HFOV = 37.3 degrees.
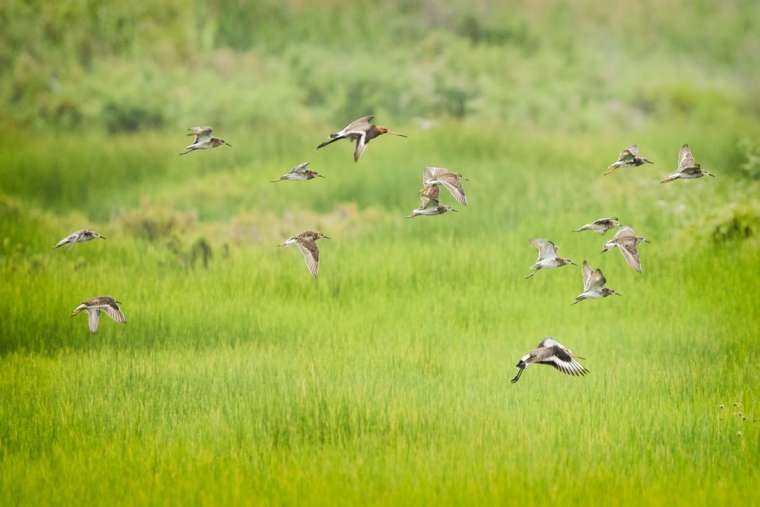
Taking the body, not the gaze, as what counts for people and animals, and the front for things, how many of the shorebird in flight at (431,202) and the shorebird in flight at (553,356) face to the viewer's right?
2

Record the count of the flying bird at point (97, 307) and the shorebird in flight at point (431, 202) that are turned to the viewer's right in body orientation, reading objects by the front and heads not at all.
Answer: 2

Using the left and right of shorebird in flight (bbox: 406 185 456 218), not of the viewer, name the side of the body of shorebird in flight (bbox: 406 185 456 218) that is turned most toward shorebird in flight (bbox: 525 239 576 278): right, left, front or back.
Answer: front

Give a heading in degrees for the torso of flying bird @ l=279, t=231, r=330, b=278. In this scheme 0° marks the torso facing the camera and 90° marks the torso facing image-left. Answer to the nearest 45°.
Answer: approximately 270°

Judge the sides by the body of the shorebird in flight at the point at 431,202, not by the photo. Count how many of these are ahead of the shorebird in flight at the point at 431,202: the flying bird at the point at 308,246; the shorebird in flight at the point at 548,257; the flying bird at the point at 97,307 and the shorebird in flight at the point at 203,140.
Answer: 1

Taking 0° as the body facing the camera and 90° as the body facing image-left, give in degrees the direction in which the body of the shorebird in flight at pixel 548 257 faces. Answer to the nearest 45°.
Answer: approximately 270°

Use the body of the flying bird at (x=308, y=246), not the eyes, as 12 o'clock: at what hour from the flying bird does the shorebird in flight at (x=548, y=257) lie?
The shorebird in flight is roughly at 12 o'clock from the flying bird.

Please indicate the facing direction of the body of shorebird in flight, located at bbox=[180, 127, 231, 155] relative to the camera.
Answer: to the viewer's right

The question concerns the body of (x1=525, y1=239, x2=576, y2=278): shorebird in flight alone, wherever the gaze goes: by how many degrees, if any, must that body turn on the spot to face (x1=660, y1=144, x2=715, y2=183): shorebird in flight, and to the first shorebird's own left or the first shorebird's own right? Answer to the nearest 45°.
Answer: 0° — it already faces it

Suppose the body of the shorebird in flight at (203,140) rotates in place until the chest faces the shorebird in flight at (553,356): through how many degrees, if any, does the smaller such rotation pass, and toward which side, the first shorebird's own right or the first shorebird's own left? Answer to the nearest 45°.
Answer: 0° — it already faces it
